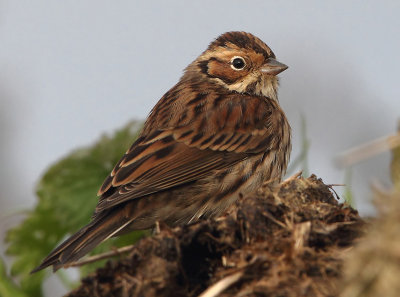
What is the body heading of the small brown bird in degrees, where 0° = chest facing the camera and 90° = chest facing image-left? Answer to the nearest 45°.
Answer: approximately 270°

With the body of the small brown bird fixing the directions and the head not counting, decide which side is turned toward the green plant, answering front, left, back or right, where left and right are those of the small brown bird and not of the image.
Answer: back

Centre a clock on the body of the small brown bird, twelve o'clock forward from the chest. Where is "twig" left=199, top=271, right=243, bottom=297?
The twig is roughly at 3 o'clock from the small brown bird.

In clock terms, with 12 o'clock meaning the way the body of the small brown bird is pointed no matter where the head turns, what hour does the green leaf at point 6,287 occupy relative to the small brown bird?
The green leaf is roughly at 7 o'clock from the small brown bird.
